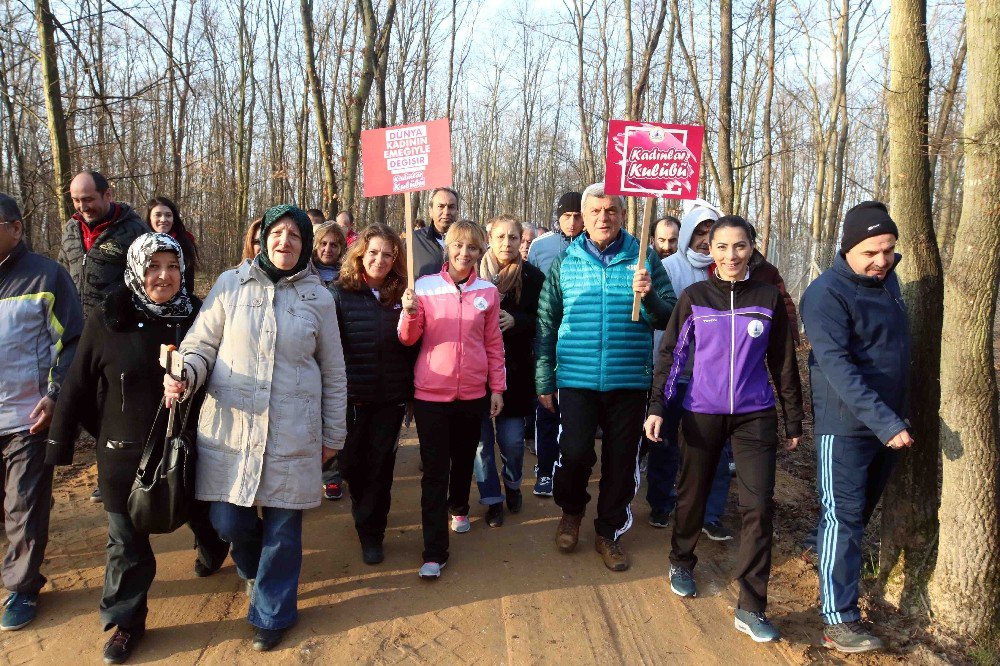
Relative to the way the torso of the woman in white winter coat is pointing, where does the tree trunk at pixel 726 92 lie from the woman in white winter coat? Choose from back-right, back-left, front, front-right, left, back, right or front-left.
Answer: back-left

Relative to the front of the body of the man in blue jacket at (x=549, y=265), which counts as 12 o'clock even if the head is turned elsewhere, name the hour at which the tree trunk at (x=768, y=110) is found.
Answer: The tree trunk is roughly at 7 o'clock from the man in blue jacket.

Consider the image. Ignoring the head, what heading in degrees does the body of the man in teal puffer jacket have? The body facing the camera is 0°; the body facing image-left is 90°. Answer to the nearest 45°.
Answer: approximately 0°

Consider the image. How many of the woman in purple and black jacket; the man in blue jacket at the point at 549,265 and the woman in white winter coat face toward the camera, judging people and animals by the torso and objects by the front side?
3

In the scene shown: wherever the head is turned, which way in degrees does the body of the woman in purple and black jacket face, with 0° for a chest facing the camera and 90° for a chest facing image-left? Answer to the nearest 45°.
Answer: approximately 0°

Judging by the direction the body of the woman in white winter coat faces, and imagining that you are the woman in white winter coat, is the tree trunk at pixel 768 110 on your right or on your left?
on your left

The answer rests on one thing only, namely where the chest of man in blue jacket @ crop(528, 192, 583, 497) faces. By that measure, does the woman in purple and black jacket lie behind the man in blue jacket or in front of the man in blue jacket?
in front

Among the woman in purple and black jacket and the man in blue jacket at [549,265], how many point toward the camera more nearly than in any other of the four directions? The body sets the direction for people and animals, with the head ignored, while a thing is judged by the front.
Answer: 2

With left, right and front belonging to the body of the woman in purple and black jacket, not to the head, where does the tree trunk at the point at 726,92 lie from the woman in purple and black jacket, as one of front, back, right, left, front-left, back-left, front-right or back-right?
back
